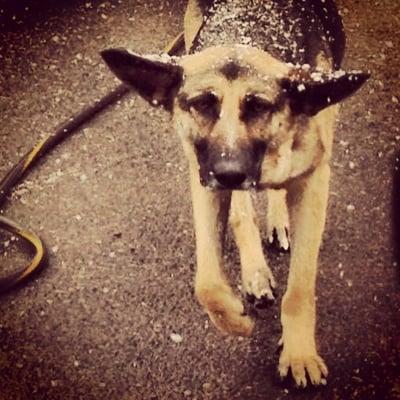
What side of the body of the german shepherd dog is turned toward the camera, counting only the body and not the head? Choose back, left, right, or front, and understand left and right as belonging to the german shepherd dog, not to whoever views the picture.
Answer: front
